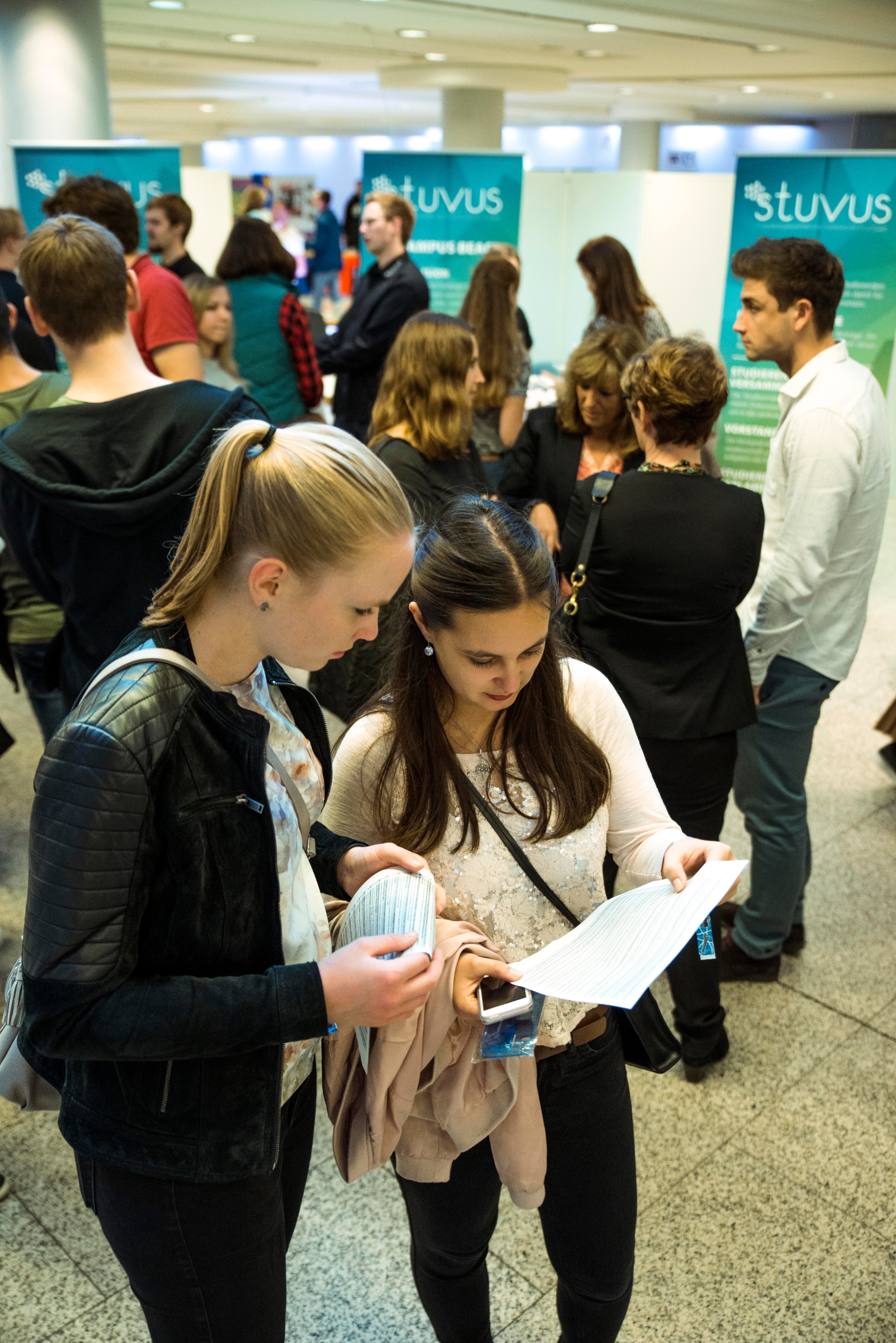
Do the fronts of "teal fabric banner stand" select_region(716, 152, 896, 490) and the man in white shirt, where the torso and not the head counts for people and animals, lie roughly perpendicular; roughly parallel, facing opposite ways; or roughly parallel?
roughly perpendicular

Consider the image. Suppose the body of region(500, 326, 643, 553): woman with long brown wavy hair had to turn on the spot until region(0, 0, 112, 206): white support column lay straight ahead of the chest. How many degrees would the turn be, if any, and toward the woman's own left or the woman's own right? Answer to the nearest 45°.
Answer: approximately 135° to the woman's own right

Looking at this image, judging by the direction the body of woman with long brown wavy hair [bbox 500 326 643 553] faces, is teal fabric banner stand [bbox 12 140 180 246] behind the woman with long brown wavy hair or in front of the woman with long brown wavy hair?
behind

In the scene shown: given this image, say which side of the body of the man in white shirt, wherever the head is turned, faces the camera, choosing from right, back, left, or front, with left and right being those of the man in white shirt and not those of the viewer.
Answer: left

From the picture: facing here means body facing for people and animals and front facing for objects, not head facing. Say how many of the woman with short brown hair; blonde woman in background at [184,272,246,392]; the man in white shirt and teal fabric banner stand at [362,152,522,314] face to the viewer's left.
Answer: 1

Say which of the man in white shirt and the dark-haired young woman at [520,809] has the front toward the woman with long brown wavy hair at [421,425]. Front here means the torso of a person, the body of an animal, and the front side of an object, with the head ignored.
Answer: the man in white shirt

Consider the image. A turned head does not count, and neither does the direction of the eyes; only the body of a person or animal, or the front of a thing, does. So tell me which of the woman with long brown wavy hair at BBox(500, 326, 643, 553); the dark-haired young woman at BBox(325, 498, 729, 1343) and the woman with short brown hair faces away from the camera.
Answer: the woman with short brown hair

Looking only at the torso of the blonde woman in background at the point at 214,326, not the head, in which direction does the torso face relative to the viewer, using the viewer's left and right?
facing the viewer and to the right of the viewer

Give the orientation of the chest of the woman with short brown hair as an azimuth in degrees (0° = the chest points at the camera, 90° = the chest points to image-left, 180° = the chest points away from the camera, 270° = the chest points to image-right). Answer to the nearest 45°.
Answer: approximately 180°

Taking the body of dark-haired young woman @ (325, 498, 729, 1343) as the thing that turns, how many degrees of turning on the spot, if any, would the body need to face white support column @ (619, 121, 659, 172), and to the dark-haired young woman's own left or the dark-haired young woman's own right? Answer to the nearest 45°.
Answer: approximately 180°

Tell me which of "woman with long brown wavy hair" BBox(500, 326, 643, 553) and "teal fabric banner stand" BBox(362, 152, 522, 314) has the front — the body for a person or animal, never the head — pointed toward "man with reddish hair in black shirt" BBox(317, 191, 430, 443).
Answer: the teal fabric banner stand

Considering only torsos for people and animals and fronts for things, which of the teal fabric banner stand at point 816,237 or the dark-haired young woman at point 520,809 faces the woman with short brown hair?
the teal fabric banner stand

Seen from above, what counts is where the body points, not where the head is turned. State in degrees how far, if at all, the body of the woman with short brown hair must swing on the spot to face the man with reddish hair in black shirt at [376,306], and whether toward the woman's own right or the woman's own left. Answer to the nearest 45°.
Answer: approximately 45° to the woman's own left

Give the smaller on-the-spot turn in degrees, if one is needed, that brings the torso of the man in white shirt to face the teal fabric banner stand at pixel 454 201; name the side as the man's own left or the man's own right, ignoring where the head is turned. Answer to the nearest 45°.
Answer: approximately 45° to the man's own right

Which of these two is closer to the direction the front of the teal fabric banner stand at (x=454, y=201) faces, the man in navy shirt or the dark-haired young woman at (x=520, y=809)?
the dark-haired young woman

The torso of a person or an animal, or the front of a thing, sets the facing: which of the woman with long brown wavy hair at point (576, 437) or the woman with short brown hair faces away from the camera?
the woman with short brown hair

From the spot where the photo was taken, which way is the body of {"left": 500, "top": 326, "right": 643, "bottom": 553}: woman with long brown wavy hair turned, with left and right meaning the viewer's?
facing the viewer
